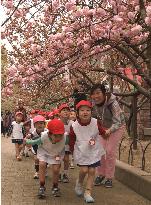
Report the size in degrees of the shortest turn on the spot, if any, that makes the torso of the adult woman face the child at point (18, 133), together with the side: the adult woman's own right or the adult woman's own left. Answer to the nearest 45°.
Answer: approximately 90° to the adult woman's own right

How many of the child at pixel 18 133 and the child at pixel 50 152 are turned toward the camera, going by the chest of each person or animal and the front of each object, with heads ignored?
2

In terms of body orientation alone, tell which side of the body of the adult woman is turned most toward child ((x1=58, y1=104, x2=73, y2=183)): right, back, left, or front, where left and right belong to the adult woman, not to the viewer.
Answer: right

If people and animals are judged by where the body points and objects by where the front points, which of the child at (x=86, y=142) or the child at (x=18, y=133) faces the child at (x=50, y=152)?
the child at (x=18, y=133)

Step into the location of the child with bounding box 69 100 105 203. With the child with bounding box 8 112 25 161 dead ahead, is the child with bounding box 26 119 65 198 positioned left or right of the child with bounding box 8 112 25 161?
left
